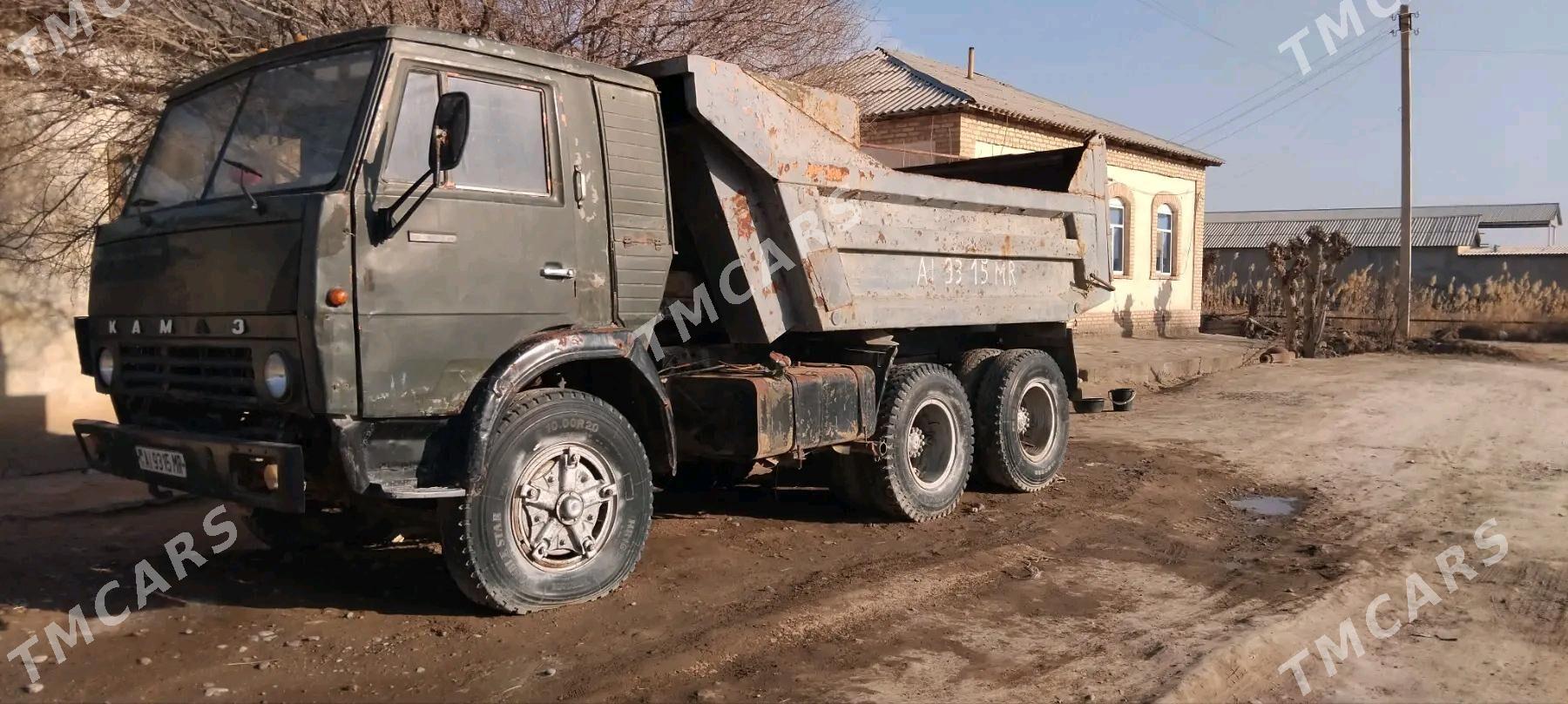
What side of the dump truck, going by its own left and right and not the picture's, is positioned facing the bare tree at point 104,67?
right

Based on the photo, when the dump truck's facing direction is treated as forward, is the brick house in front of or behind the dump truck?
behind

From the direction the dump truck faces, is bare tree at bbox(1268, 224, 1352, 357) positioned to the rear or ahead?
to the rear

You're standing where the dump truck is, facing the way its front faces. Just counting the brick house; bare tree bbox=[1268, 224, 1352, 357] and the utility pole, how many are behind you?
3

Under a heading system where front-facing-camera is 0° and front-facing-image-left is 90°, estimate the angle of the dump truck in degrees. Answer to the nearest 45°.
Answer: approximately 45°

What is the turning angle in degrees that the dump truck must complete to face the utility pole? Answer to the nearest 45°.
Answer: approximately 180°
